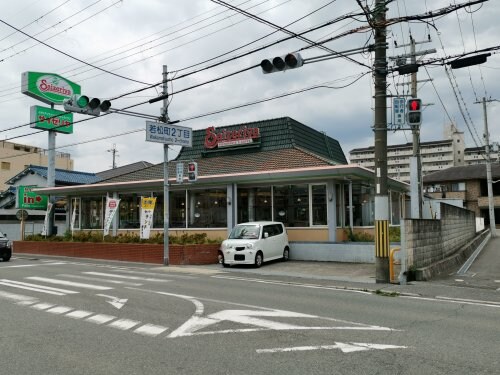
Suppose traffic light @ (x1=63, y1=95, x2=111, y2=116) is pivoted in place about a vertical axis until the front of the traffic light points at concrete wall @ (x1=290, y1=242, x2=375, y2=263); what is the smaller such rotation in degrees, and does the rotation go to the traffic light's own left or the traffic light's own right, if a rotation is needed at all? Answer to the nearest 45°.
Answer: approximately 45° to the traffic light's own left

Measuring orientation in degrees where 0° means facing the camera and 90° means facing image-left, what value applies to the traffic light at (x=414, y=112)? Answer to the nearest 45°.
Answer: approximately 0°

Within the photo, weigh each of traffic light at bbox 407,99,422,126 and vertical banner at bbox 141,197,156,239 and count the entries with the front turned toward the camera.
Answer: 2

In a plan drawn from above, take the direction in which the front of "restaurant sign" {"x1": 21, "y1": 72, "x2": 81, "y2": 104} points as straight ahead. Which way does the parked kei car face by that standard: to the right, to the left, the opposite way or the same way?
to the right
